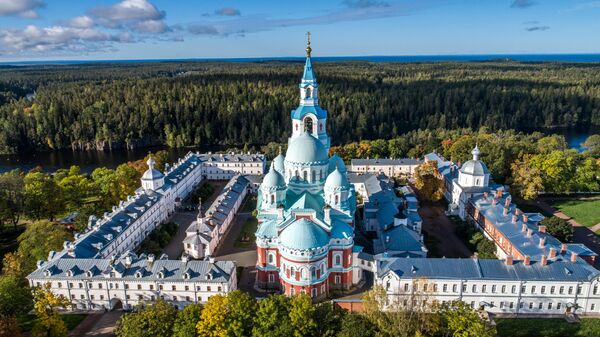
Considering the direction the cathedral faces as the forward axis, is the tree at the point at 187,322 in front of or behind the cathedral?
behind

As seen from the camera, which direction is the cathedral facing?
away from the camera

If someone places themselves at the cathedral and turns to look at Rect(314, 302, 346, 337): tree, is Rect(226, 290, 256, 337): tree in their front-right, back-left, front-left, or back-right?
front-right

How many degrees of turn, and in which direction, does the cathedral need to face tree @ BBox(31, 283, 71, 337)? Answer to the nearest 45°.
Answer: approximately 135° to its left

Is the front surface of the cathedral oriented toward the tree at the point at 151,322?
no

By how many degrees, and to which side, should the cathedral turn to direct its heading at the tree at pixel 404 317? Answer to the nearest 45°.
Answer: approximately 135° to its right

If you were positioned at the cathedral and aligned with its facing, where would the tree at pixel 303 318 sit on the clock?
The tree is roughly at 6 o'clock from the cathedral.

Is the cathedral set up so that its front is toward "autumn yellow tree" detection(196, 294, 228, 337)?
no

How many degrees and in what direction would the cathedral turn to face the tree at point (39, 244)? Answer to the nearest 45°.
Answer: approximately 90° to its left

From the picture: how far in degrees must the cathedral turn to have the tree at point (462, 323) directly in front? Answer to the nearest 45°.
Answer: approximately 135° to its right
